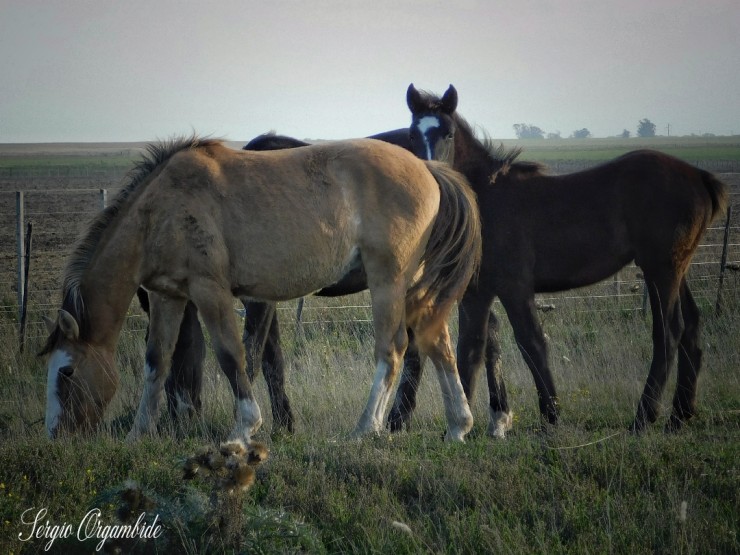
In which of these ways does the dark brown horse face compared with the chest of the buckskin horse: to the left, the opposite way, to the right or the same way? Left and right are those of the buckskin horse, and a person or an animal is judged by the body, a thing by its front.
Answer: the same way

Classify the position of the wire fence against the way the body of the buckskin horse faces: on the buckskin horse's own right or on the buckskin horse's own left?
on the buckskin horse's own right

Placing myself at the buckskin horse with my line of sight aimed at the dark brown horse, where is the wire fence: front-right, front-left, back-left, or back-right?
front-left

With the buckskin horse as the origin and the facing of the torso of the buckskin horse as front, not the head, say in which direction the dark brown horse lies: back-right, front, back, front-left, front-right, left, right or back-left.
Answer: back

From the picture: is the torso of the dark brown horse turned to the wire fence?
no

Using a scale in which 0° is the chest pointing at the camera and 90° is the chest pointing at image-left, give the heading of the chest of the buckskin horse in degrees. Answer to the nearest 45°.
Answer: approximately 90°

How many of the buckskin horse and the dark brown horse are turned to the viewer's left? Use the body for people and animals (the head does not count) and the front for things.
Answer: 2

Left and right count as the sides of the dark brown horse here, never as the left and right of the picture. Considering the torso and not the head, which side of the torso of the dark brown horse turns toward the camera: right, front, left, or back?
left
